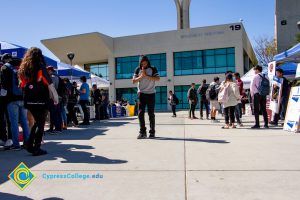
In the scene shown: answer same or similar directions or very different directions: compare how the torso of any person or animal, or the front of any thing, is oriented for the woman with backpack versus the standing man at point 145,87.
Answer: very different directions

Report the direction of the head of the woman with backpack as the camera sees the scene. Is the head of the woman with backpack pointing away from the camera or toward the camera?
away from the camera

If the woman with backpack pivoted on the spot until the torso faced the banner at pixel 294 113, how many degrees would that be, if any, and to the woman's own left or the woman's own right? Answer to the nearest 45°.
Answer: approximately 45° to the woman's own right

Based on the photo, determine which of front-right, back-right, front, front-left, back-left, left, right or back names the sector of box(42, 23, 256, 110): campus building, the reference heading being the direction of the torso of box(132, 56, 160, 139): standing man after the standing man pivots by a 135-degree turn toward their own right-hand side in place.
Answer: front-right

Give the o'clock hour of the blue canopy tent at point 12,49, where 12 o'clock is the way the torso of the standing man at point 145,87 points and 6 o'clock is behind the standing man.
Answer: The blue canopy tent is roughly at 4 o'clock from the standing man.

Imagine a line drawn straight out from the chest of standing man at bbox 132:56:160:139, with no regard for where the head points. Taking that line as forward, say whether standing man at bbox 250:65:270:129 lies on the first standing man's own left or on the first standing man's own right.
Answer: on the first standing man's own left

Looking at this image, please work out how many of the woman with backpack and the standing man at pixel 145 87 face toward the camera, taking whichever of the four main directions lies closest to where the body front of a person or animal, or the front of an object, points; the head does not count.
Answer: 1

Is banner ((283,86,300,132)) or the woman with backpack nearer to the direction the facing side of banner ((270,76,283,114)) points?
the woman with backpack

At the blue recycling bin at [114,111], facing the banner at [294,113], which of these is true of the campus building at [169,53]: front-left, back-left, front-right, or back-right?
back-left
